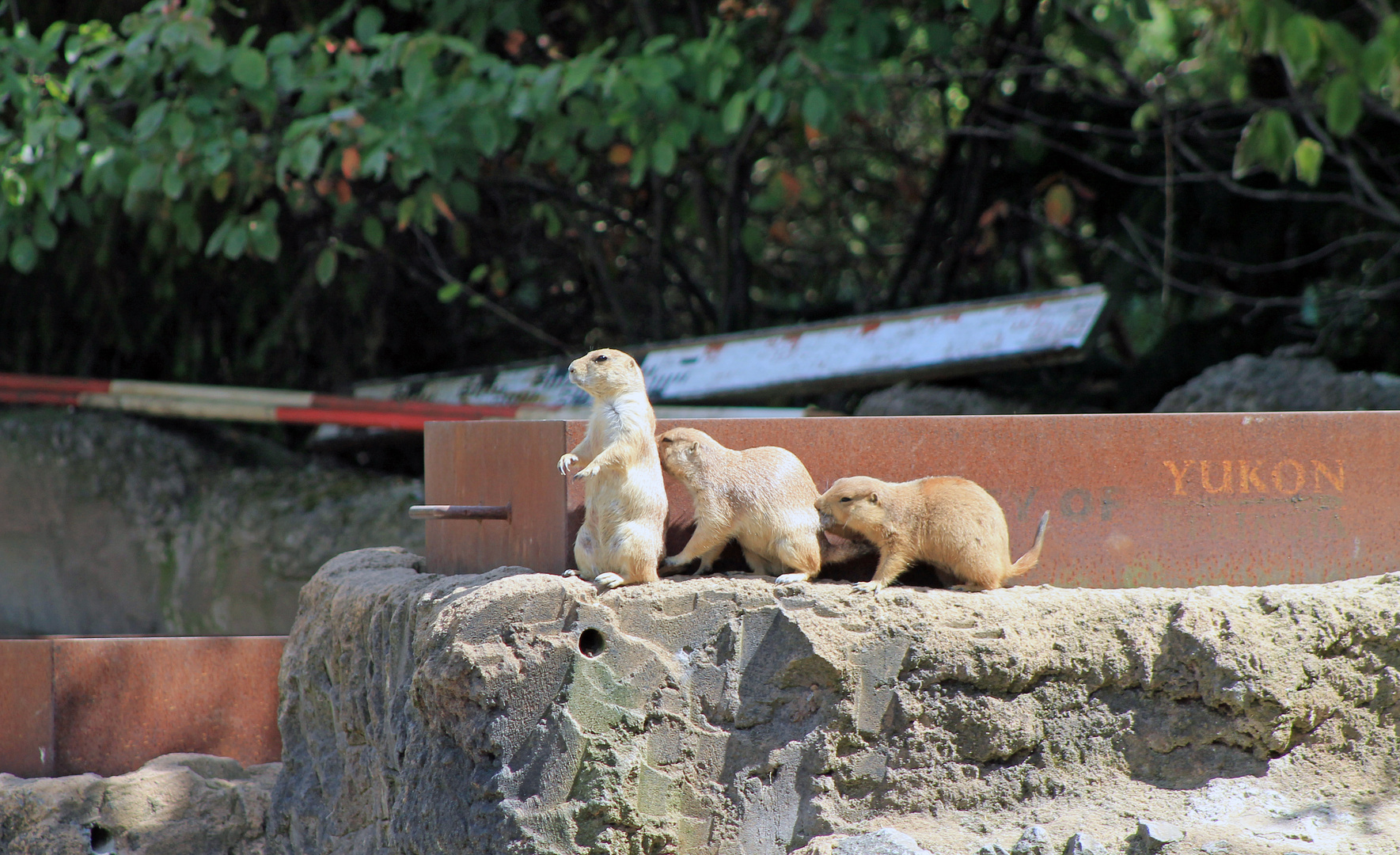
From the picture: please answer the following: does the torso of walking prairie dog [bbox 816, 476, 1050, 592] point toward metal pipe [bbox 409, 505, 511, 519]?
yes

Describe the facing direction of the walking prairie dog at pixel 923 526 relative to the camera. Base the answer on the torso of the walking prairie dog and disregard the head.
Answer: to the viewer's left

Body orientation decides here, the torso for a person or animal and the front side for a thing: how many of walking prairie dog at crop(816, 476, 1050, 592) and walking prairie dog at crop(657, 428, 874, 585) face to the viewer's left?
2

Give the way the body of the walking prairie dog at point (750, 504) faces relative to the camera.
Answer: to the viewer's left

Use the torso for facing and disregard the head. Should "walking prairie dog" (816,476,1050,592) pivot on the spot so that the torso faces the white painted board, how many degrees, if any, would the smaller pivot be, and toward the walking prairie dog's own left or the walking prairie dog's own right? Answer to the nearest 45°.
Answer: approximately 90° to the walking prairie dog's own right
